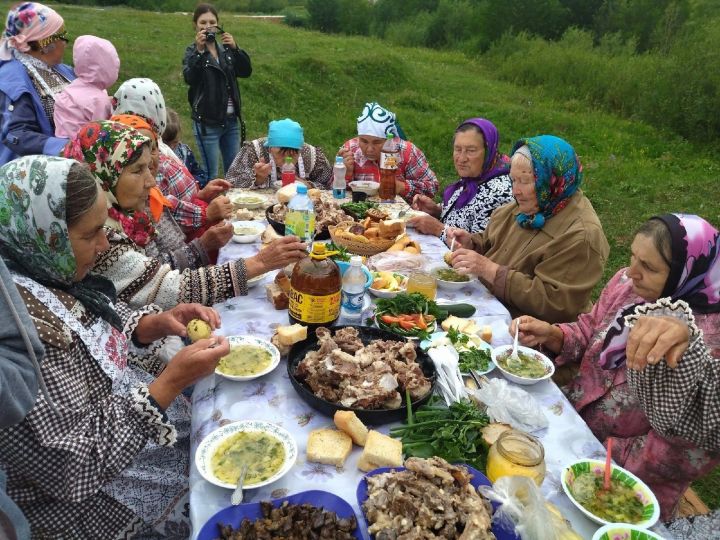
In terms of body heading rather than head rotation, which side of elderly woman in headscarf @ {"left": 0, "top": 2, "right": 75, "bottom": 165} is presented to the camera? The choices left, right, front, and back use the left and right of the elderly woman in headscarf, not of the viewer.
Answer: right

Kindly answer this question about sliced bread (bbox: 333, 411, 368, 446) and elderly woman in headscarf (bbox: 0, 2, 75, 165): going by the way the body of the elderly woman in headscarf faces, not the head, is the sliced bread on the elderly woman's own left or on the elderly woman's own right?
on the elderly woman's own right

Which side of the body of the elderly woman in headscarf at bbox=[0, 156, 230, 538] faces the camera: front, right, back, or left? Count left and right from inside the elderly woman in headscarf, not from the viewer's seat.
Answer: right

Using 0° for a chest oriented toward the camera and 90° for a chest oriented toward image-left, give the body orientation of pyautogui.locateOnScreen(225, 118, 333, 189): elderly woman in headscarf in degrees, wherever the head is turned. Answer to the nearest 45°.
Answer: approximately 0°

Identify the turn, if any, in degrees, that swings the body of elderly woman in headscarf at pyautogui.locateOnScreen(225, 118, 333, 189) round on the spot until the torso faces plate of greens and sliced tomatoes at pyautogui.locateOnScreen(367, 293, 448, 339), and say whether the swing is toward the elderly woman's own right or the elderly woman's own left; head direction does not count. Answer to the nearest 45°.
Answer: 0° — they already face it

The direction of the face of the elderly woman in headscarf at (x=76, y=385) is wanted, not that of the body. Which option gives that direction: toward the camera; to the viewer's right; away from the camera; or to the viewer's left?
to the viewer's right

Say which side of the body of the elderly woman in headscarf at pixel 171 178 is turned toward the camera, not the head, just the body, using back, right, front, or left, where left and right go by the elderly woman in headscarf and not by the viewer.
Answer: right

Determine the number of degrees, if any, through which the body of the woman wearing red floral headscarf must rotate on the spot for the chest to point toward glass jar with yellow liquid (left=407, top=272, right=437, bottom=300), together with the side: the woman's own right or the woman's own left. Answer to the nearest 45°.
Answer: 0° — they already face it

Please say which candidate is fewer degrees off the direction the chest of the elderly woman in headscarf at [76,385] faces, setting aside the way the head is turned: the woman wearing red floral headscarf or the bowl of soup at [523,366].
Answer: the bowl of soup
